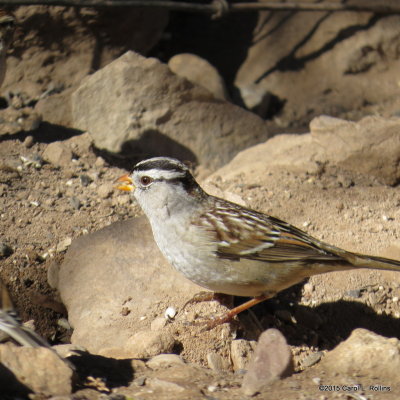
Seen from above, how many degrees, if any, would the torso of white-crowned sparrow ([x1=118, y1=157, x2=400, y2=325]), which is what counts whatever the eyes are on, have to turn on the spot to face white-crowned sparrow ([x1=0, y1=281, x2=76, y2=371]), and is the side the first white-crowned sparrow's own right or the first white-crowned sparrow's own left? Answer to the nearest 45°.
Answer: approximately 45° to the first white-crowned sparrow's own left

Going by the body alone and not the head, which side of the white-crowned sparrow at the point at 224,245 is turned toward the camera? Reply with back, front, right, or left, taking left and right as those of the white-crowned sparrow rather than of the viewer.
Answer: left

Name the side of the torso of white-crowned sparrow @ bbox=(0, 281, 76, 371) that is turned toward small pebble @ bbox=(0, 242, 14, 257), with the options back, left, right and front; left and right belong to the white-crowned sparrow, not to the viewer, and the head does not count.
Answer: right

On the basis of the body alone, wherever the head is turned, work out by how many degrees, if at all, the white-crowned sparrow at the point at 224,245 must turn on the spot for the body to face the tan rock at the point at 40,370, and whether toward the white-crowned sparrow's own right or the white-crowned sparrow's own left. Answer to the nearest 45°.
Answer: approximately 45° to the white-crowned sparrow's own left

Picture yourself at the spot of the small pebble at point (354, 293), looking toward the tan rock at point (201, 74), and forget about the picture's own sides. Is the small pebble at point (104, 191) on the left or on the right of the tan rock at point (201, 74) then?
left

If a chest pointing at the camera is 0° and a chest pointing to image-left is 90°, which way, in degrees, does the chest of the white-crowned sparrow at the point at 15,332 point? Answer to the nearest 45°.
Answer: approximately 90°
